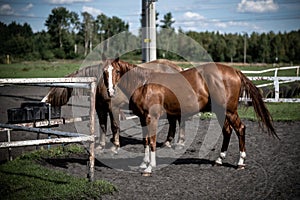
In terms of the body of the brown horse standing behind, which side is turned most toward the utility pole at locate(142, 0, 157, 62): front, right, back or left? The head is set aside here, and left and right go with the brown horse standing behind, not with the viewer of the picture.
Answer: right

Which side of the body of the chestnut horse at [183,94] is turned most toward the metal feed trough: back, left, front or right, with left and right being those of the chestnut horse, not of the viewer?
front

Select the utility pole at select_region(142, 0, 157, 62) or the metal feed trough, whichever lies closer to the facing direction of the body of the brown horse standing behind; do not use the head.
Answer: the metal feed trough

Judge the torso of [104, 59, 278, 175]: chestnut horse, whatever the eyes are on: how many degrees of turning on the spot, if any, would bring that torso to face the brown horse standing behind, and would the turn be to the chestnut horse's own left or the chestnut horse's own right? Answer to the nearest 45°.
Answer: approximately 45° to the chestnut horse's own right

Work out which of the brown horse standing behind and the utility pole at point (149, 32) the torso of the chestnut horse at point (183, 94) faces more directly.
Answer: the brown horse standing behind

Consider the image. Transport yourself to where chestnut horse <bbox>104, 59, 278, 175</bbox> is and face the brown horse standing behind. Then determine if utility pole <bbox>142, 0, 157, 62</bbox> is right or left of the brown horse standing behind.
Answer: right

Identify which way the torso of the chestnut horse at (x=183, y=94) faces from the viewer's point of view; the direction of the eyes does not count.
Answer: to the viewer's left

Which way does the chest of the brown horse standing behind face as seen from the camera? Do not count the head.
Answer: to the viewer's left

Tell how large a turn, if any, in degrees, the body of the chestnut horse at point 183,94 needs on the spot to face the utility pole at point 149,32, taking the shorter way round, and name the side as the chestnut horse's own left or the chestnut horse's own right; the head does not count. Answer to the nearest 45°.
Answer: approximately 90° to the chestnut horse's own right

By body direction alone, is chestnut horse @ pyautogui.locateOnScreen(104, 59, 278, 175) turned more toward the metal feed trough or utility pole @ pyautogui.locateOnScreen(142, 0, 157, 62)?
the metal feed trough
